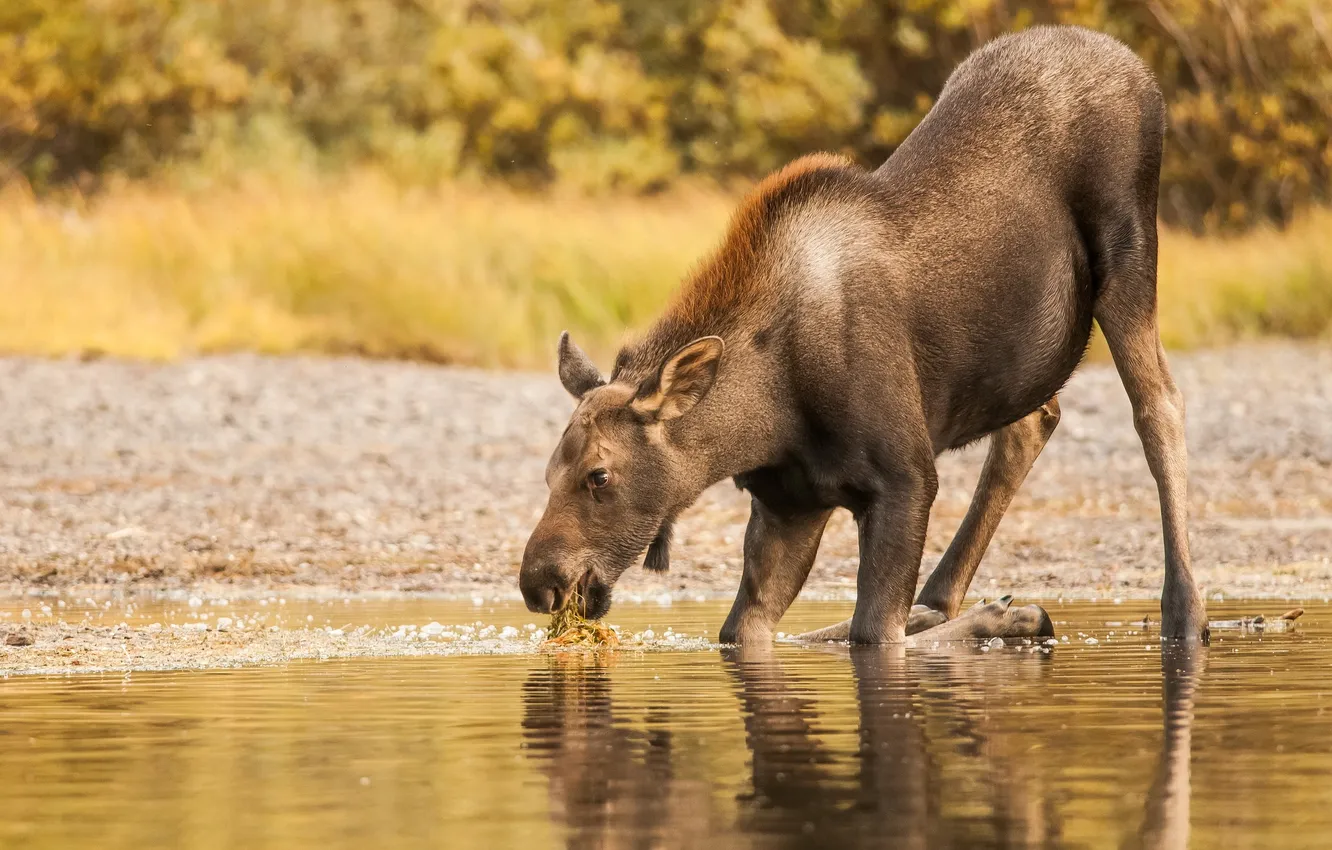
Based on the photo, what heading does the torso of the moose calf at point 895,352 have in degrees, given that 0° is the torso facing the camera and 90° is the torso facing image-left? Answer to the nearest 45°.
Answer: approximately 45°
